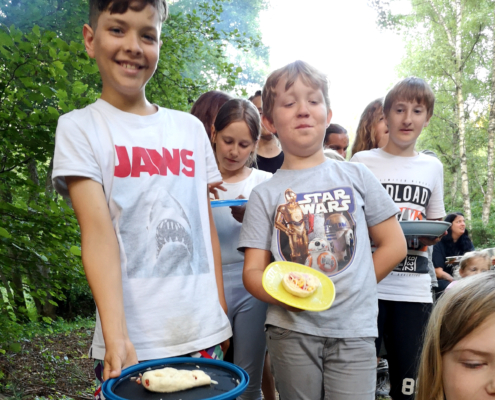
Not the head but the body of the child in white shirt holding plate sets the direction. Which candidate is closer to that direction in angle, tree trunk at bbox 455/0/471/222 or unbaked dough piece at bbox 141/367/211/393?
the unbaked dough piece

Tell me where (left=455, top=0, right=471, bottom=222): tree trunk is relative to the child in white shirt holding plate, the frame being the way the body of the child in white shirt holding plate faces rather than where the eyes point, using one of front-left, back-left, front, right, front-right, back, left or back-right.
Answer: back

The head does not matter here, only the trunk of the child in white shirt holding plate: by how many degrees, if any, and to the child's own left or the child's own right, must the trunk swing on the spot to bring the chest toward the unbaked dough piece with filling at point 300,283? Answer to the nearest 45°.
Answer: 0° — they already face it

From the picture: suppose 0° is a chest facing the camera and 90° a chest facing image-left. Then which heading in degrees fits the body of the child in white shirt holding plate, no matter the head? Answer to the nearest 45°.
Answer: approximately 0°

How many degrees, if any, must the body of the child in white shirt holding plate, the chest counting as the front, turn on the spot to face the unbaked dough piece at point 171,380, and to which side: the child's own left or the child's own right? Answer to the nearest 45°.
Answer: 0° — they already face it

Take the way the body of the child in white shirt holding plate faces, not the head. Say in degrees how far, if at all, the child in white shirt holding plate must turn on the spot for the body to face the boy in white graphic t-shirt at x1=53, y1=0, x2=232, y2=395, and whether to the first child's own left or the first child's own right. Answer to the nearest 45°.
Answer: approximately 45° to the first child's own right
